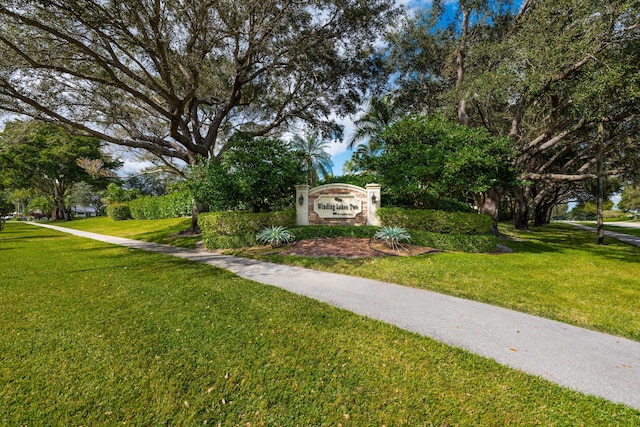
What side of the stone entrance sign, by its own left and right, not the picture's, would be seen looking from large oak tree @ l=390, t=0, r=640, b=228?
left

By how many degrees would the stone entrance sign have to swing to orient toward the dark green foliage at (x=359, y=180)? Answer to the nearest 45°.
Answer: approximately 135° to its left

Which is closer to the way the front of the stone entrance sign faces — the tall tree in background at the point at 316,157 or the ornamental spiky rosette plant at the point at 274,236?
the ornamental spiky rosette plant

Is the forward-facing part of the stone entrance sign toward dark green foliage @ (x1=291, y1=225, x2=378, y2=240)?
yes

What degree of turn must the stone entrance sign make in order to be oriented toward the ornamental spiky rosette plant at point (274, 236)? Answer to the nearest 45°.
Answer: approximately 45° to its right

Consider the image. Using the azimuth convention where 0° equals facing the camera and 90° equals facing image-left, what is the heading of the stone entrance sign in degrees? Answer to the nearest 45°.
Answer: approximately 0°

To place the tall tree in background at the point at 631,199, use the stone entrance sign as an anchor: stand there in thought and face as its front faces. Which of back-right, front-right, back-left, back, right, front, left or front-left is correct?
back-left

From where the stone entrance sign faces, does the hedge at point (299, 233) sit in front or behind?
in front

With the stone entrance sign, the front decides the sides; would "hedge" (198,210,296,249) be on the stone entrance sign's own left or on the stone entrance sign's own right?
on the stone entrance sign's own right

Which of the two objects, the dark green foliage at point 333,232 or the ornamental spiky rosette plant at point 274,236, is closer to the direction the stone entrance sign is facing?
the dark green foliage

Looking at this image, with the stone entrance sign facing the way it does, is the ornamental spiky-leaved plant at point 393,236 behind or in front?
in front

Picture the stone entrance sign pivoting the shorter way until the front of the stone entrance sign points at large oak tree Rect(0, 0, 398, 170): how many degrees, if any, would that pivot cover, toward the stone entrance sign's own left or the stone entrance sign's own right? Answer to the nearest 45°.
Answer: approximately 90° to the stone entrance sign's own right

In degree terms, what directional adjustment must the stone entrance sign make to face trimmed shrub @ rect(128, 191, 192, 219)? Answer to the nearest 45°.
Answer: approximately 135° to its right

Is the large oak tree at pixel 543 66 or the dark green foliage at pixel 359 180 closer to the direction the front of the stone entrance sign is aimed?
the large oak tree
